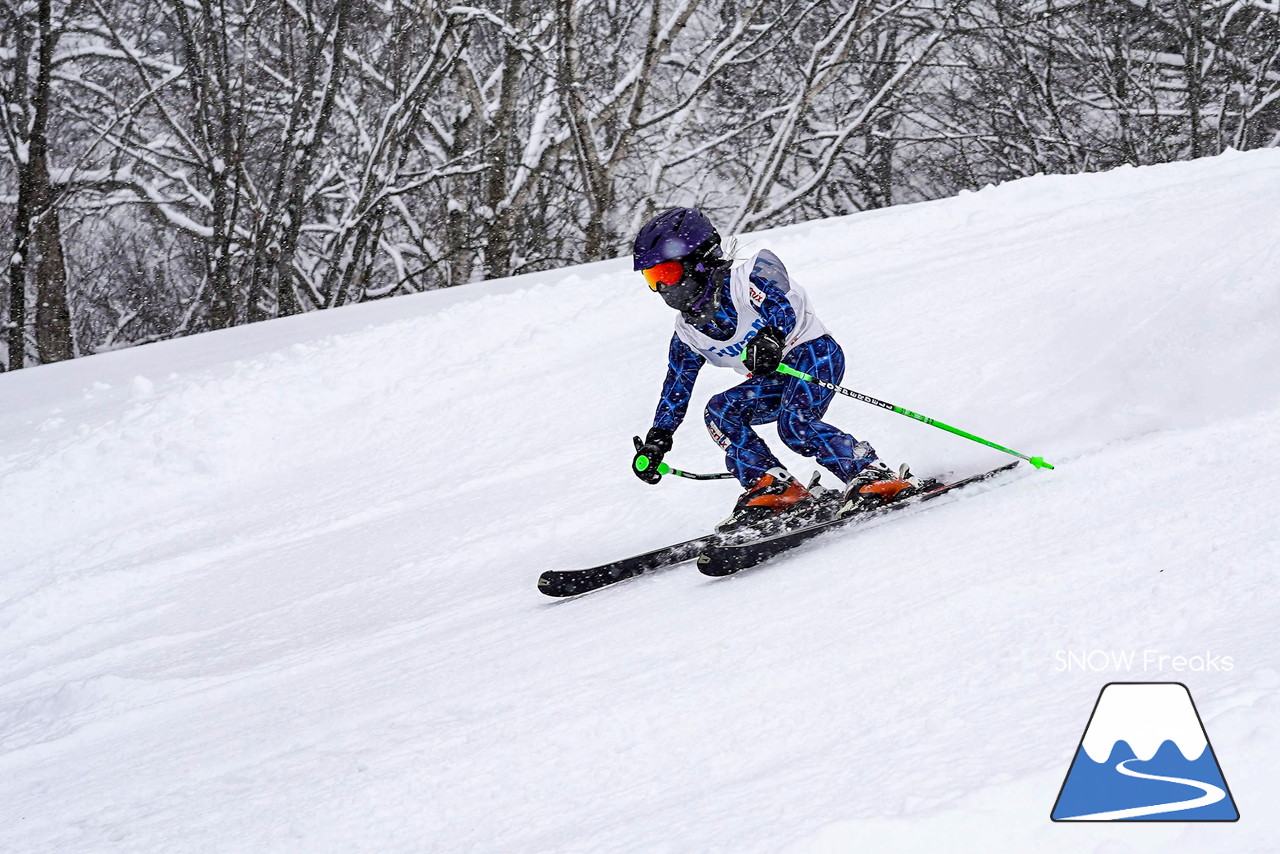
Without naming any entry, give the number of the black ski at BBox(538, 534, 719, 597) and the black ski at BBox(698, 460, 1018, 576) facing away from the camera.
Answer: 0

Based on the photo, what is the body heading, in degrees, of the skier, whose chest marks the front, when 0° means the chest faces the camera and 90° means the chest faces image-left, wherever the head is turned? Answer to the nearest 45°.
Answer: approximately 45°

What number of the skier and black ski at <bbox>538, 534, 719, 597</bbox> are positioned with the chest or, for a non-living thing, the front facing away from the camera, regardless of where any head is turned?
0

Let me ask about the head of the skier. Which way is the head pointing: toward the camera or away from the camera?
toward the camera

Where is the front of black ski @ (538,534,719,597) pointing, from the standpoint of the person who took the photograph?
facing the viewer and to the left of the viewer
